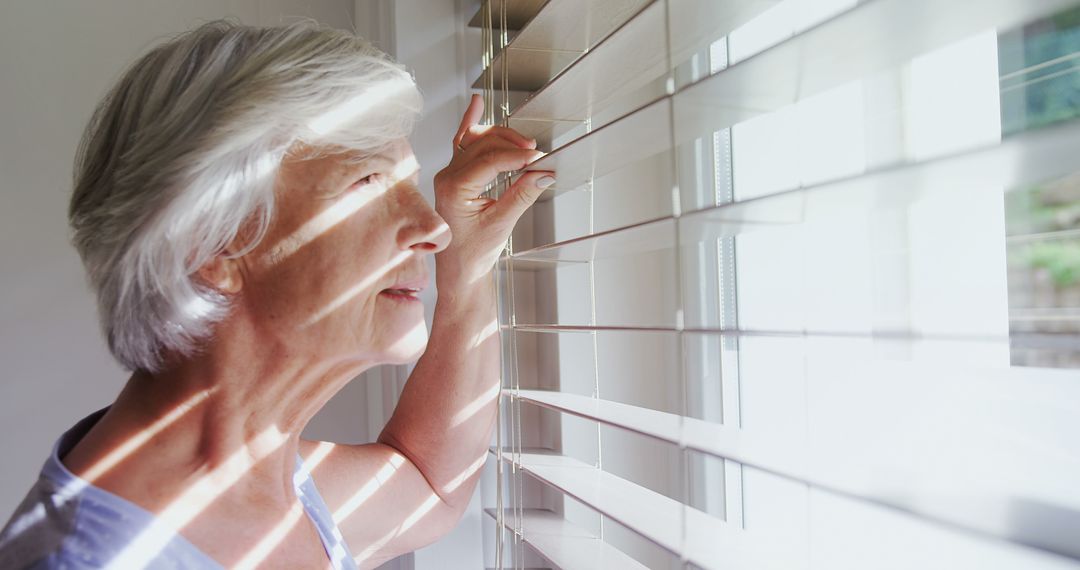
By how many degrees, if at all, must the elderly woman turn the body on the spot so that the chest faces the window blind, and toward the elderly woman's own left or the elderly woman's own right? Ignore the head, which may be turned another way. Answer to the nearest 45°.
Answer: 0° — they already face it

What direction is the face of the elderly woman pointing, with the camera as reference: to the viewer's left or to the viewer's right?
to the viewer's right

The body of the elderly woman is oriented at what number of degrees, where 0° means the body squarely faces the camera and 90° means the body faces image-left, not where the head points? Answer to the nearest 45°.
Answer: approximately 315°
